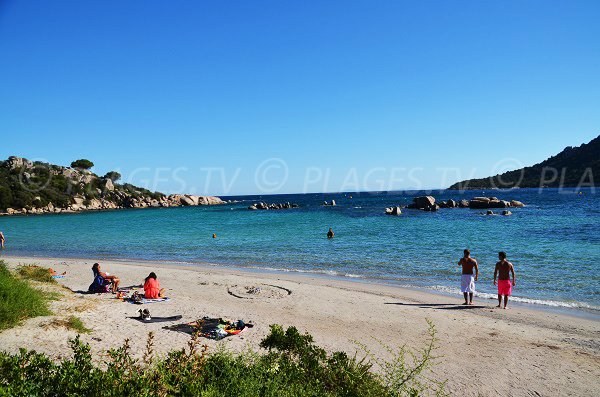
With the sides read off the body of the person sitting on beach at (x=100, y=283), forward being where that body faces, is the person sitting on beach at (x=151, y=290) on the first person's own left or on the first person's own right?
on the first person's own right

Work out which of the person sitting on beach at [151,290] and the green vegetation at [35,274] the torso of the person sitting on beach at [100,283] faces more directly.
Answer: the person sitting on beach

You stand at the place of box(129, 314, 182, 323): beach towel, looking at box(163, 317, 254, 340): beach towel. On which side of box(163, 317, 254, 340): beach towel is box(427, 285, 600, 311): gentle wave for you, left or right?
left

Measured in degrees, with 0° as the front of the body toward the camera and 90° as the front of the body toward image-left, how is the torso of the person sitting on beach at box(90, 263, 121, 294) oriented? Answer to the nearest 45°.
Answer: approximately 270°

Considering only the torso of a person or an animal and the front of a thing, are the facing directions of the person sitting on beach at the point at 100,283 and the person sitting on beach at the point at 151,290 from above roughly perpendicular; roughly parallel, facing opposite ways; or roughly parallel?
roughly perpendicular

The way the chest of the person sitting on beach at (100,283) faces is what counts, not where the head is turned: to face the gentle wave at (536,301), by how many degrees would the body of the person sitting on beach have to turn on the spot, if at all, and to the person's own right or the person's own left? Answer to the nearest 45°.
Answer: approximately 45° to the person's own right

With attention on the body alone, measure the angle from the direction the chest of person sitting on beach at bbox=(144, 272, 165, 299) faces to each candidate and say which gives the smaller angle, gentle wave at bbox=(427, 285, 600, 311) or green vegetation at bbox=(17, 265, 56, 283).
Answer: the green vegetation

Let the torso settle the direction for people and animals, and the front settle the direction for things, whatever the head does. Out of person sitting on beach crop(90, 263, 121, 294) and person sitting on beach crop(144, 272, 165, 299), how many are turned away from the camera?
1

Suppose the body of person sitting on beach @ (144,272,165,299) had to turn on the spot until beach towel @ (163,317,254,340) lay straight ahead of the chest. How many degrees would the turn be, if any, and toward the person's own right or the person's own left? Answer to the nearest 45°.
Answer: approximately 180°

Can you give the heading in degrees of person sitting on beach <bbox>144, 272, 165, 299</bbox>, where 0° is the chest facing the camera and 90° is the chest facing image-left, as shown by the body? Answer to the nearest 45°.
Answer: approximately 180°

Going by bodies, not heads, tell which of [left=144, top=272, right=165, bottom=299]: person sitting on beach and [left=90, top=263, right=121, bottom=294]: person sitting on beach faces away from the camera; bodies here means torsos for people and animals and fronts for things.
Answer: [left=144, top=272, right=165, bottom=299]: person sitting on beach

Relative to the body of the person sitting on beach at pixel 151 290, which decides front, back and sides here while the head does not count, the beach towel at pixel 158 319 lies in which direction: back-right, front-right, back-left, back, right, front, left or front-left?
back

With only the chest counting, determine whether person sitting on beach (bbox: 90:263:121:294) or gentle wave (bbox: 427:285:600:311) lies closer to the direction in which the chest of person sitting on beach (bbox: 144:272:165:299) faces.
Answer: the person sitting on beach

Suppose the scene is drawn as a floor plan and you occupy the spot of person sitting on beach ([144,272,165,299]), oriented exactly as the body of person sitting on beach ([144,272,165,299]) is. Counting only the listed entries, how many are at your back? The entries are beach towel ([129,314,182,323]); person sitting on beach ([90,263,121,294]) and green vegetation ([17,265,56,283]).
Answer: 1
